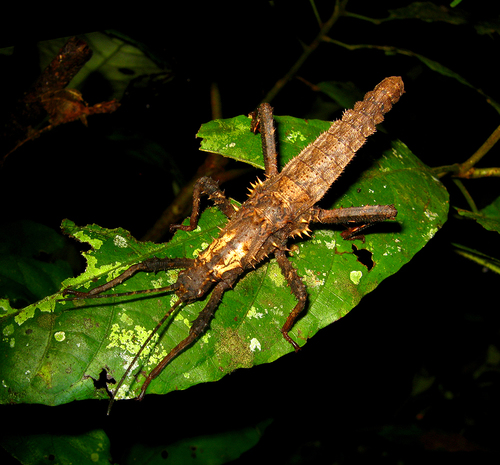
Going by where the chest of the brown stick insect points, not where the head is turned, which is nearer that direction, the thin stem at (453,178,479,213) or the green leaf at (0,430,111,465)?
the green leaf

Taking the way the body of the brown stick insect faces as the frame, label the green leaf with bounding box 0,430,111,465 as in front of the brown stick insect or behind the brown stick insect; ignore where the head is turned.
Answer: in front

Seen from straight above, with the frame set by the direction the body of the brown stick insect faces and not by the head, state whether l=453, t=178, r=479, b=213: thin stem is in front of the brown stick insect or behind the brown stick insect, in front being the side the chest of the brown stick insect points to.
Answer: behind

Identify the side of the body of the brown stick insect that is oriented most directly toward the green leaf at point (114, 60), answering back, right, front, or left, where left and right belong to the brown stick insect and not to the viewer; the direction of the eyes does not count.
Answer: right

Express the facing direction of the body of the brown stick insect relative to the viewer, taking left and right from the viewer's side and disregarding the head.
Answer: facing the viewer and to the left of the viewer

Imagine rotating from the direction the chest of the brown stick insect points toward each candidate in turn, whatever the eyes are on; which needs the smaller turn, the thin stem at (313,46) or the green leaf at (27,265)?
the green leaf

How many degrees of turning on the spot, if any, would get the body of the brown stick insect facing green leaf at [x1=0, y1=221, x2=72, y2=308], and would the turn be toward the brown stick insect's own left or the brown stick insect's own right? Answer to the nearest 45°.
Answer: approximately 45° to the brown stick insect's own right

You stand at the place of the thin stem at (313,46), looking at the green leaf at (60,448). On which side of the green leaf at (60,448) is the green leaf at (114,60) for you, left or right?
right

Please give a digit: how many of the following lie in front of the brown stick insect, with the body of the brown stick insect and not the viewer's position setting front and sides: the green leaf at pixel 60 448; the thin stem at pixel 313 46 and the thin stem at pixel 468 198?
1

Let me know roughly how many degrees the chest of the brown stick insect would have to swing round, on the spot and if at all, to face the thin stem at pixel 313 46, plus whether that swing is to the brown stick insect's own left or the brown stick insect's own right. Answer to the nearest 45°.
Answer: approximately 135° to the brown stick insect's own right
